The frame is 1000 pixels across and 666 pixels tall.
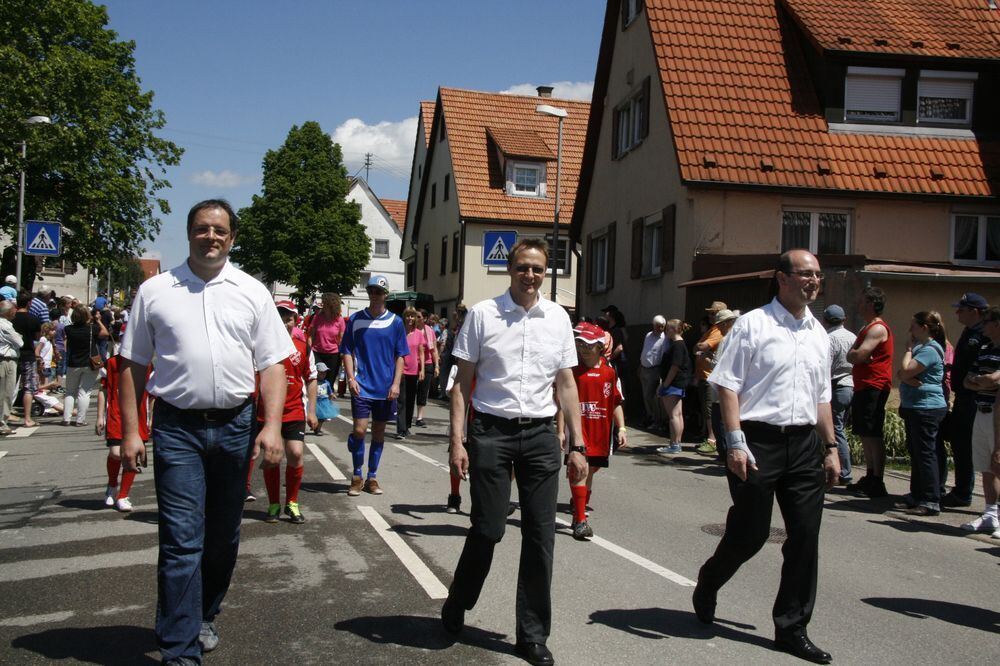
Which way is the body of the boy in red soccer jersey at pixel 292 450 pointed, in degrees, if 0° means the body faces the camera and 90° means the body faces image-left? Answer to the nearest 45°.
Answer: approximately 0°

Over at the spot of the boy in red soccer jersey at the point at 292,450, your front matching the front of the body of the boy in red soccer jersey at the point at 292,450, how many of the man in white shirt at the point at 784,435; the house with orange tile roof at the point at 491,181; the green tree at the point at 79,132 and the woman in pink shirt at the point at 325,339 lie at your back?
3

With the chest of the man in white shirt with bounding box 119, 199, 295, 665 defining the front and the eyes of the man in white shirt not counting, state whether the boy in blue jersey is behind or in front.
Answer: behind

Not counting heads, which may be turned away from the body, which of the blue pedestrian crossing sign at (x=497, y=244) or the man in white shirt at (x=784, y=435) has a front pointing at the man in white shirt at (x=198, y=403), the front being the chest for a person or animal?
the blue pedestrian crossing sign

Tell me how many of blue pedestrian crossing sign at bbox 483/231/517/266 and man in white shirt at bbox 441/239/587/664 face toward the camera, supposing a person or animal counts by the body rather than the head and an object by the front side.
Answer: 2

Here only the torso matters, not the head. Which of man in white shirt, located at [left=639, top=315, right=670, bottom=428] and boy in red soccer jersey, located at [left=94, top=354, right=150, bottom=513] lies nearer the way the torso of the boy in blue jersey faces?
the boy in red soccer jersey
